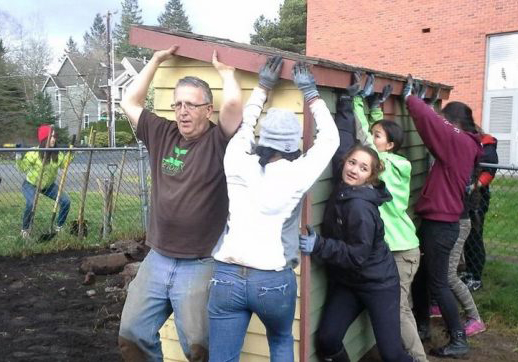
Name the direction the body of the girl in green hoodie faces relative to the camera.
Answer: to the viewer's left

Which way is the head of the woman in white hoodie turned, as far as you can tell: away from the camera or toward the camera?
away from the camera

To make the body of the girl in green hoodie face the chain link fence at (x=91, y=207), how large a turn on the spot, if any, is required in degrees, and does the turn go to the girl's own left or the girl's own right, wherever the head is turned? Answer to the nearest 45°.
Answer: approximately 45° to the girl's own right

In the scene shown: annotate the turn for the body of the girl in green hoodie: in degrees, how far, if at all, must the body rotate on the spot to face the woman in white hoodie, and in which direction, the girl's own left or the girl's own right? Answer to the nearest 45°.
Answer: approximately 45° to the girl's own left

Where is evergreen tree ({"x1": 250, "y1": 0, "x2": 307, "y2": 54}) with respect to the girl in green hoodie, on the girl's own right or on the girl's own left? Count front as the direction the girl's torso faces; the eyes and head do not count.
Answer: on the girl's own right

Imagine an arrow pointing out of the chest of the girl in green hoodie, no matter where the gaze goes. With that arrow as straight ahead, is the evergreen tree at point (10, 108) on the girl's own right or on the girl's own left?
on the girl's own right

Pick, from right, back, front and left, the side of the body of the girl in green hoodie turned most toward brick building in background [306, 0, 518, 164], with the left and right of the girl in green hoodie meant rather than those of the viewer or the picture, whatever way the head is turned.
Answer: right

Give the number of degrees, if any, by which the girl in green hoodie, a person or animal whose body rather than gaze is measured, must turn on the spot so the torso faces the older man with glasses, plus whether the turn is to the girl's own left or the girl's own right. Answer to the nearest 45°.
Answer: approximately 45° to the girl's own left

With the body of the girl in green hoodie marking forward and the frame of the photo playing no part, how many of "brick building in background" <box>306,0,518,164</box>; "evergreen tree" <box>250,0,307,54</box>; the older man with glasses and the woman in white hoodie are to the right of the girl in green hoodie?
2

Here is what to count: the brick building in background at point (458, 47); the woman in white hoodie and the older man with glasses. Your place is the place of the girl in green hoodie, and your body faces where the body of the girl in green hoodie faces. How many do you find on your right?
1
